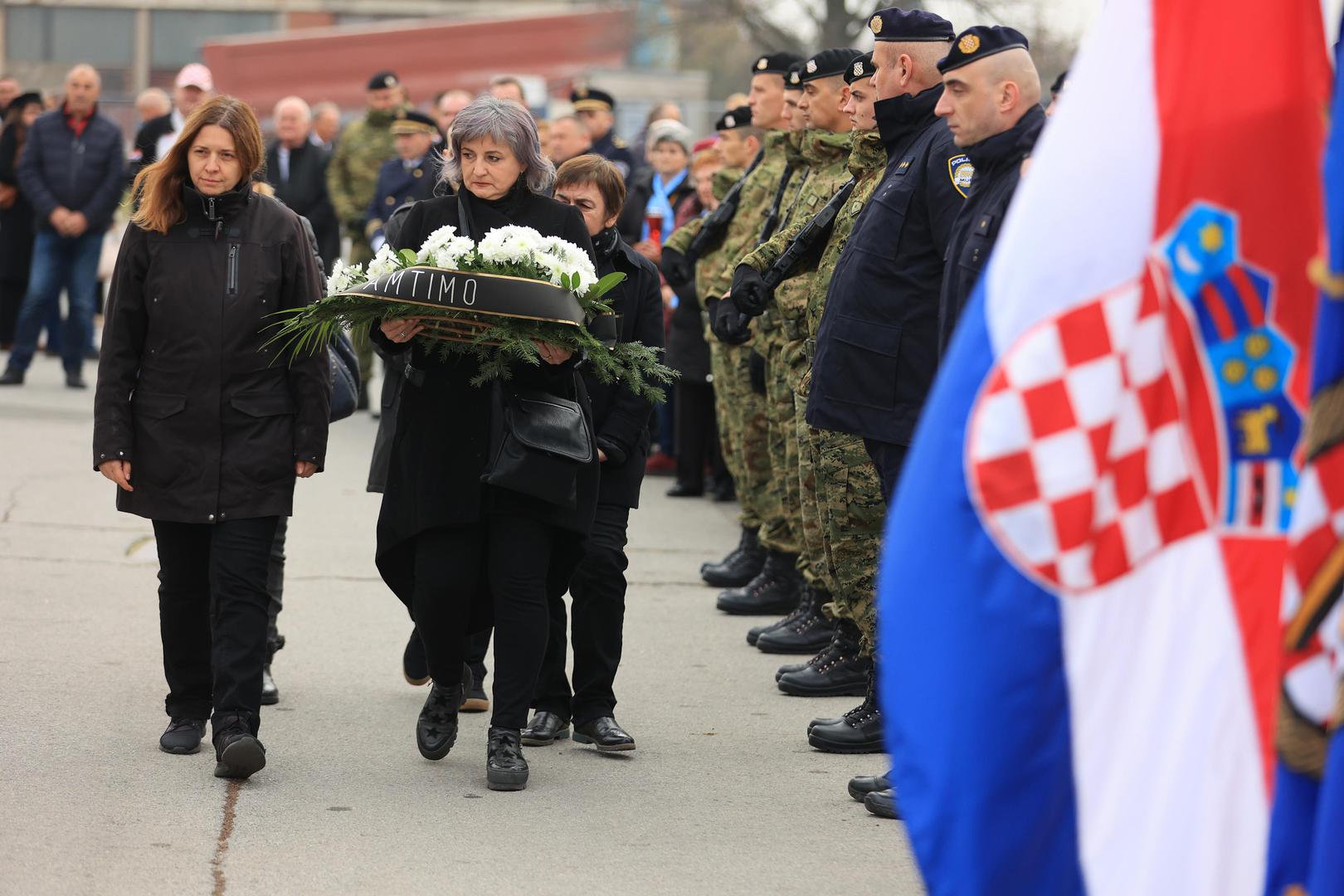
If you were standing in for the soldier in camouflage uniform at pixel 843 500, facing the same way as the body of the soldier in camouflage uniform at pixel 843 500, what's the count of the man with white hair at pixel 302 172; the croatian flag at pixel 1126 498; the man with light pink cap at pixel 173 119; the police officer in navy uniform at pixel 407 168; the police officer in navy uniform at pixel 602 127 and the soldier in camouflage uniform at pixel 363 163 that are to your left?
1

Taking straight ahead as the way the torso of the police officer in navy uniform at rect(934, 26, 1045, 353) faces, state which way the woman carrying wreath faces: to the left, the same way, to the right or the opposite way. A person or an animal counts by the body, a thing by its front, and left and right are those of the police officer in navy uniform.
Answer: to the left

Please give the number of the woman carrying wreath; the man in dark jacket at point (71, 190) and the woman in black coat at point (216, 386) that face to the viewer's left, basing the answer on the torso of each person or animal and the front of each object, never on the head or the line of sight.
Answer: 0

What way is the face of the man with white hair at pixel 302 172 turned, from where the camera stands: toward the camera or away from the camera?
toward the camera

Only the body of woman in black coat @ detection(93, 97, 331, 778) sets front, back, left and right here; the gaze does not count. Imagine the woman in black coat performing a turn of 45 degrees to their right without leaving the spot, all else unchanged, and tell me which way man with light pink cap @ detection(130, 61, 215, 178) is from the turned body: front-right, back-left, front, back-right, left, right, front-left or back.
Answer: back-right

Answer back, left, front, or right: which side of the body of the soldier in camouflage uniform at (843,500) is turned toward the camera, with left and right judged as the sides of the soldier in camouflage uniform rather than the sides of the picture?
left

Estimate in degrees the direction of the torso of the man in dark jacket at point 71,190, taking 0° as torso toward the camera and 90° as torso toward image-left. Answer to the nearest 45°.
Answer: approximately 0°

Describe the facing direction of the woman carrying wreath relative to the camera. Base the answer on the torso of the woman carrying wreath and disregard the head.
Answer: toward the camera

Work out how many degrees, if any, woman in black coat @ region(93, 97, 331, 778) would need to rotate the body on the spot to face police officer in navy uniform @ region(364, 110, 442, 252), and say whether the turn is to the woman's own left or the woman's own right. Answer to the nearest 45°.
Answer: approximately 180°

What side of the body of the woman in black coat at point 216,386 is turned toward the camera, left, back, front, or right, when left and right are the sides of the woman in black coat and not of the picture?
front

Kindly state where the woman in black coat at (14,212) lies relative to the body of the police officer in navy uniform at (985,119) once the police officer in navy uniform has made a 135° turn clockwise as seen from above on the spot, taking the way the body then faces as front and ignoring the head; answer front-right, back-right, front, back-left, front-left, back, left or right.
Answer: left

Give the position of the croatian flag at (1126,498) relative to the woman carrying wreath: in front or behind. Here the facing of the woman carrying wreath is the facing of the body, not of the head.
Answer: in front

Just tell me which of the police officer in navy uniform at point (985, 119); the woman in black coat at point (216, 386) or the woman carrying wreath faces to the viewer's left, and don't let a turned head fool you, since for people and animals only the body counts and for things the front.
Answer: the police officer in navy uniform

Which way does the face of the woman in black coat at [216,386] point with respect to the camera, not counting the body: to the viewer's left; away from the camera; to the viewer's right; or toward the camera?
toward the camera

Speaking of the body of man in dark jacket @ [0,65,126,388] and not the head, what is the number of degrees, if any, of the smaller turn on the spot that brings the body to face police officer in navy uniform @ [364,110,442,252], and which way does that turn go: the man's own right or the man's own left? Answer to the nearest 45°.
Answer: approximately 45° to the man's own left

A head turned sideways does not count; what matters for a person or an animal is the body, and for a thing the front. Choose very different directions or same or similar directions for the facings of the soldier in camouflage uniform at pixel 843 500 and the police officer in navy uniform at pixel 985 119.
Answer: same or similar directions

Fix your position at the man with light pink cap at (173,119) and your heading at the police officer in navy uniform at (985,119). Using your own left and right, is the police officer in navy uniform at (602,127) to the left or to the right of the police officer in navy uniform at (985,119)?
left

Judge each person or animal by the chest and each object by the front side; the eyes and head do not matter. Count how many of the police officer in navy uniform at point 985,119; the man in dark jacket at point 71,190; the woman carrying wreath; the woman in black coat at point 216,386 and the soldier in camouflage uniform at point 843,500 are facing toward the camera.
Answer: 3
